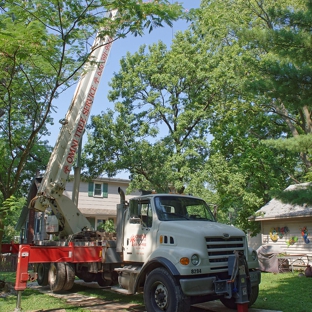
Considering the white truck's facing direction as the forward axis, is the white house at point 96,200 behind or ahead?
behind

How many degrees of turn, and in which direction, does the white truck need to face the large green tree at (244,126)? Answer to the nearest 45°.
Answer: approximately 90° to its left

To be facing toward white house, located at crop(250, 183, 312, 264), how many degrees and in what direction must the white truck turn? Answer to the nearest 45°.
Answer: approximately 90° to its left

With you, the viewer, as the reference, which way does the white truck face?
facing the viewer and to the right of the viewer

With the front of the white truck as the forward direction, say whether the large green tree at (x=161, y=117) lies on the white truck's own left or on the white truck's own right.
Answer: on the white truck's own left
